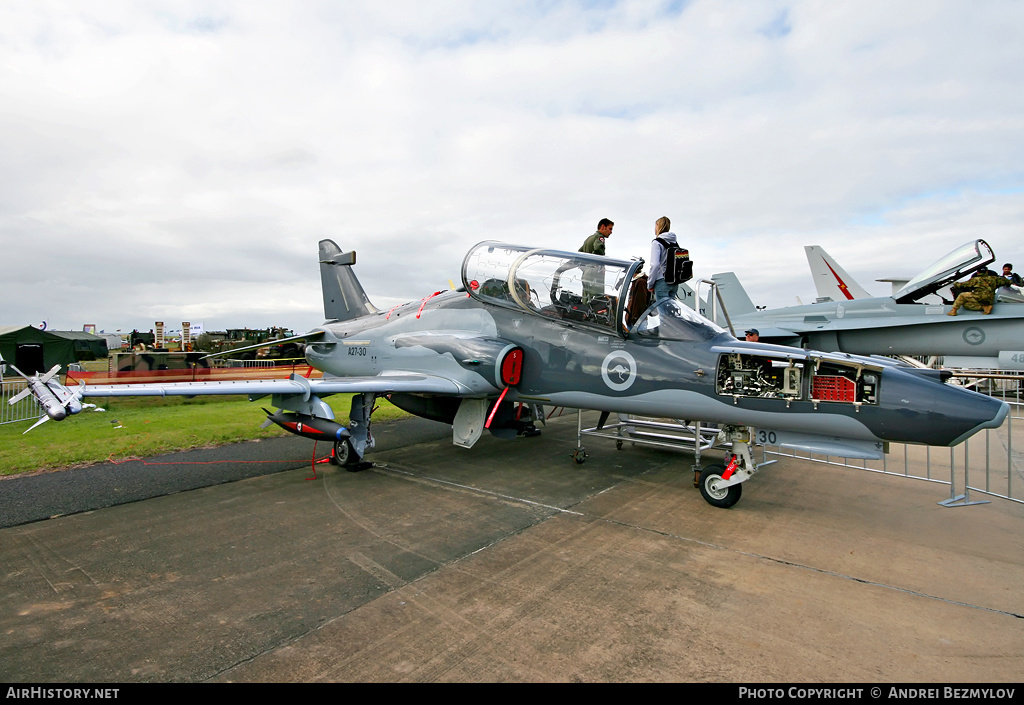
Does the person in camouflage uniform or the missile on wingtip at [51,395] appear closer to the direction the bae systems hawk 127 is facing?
the person in camouflage uniform

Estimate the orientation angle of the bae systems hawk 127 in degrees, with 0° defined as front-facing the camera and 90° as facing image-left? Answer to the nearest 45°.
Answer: approximately 315°

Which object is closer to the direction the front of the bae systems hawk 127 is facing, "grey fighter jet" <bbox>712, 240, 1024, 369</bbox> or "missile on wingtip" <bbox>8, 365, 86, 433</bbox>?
the grey fighter jet
